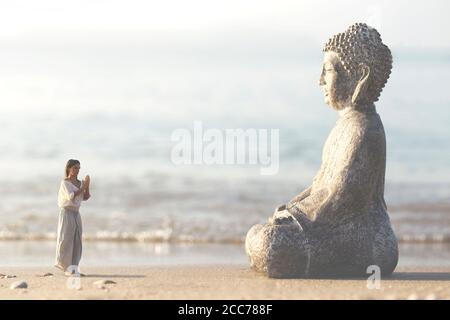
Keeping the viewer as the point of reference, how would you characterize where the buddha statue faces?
facing to the left of the viewer

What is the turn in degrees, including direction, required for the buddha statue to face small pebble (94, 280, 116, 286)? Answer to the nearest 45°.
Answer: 0° — it already faces it

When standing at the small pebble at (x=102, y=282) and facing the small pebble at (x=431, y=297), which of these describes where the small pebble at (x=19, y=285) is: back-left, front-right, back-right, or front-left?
back-right

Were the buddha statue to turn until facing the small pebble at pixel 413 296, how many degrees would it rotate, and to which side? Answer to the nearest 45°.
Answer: approximately 135° to its left

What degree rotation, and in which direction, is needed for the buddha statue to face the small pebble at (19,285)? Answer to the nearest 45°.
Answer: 0° — it already faces it

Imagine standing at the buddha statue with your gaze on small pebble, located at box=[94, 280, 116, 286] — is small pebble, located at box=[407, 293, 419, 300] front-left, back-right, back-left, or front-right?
back-left
